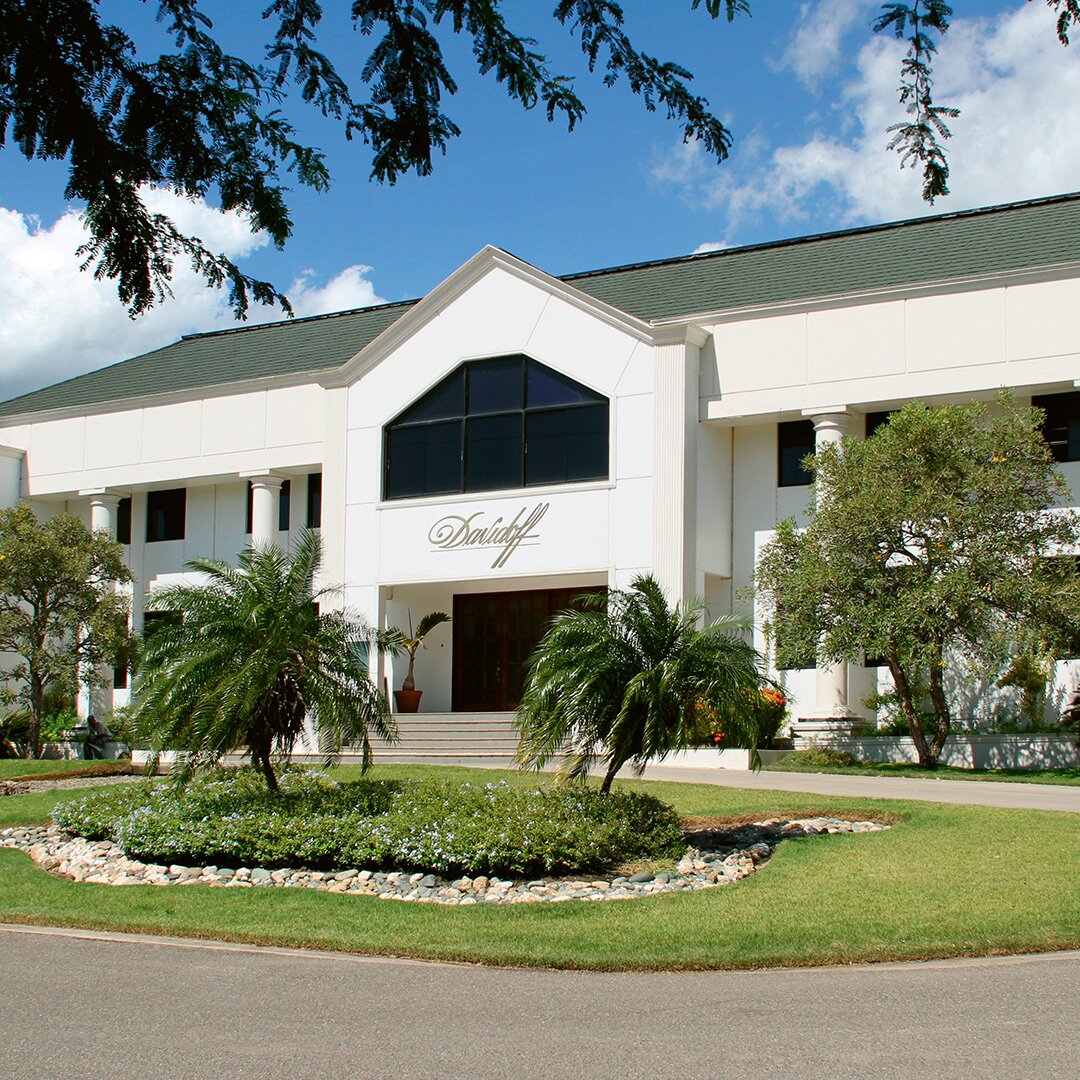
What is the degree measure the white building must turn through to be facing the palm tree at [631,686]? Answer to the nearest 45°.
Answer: approximately 45° to its left

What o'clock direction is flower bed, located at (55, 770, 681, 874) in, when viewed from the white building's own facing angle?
The flower bed is roughly at 11 o'clock from the white building.

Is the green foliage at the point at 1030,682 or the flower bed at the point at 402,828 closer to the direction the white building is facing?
the flower bed

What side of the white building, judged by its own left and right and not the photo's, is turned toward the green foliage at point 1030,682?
left

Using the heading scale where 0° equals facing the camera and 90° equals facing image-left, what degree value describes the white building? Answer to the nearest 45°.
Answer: approximately 45°

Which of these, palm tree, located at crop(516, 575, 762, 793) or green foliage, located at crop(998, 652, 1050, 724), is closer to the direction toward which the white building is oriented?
the palm tree

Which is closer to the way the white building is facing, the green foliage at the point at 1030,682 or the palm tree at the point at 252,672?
the palm tree

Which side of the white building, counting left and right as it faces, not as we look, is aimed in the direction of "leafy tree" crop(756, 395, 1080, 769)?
left
